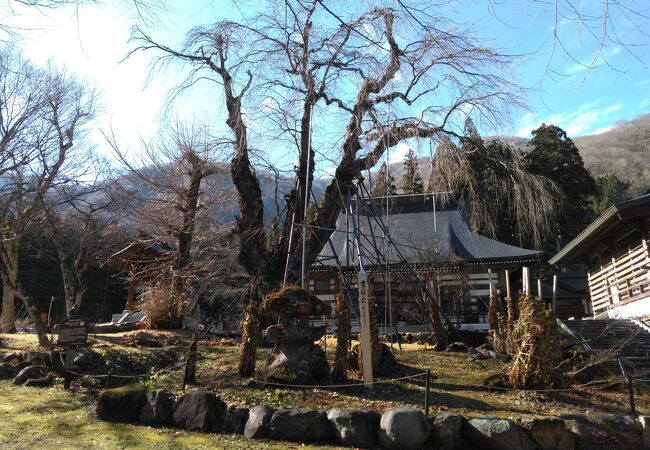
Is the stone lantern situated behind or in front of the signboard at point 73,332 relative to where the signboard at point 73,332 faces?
in front

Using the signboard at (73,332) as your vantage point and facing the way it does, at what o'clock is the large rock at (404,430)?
The large rock is roughly at 11 o'clock from the signboard.

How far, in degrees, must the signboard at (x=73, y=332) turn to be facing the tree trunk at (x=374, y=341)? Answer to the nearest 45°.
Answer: approximately 45° to its left

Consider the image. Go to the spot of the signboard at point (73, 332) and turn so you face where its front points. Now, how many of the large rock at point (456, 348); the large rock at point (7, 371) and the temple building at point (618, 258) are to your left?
2

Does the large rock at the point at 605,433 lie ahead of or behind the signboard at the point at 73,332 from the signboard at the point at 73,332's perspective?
ahead

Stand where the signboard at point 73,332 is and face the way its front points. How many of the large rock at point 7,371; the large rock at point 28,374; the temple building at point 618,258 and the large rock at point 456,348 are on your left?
2

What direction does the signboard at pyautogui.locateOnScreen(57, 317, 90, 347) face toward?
toward the camera

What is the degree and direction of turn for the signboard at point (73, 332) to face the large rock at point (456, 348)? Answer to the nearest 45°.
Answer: approximately 90° to its left

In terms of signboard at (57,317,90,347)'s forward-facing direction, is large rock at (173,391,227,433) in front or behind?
in front

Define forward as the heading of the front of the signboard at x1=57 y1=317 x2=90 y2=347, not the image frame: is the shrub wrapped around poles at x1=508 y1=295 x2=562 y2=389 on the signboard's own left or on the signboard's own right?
on the signboard's own left

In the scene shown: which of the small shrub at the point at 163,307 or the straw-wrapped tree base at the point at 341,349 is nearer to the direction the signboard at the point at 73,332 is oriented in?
the straw-wrapped tree base

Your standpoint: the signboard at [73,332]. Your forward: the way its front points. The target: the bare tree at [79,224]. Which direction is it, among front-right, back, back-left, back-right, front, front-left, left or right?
back

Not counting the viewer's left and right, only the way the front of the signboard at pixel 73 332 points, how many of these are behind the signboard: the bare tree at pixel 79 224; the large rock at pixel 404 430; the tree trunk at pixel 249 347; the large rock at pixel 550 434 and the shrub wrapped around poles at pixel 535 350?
1

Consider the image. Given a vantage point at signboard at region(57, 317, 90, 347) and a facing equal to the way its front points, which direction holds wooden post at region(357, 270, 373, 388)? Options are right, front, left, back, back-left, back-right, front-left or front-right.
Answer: front-left

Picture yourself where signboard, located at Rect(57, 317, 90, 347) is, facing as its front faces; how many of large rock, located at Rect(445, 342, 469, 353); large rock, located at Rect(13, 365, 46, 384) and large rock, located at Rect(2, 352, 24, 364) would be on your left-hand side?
1
